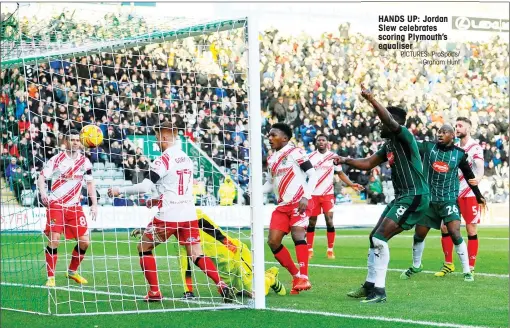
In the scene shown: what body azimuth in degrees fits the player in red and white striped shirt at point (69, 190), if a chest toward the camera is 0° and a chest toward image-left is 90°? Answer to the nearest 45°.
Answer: approximately 0°

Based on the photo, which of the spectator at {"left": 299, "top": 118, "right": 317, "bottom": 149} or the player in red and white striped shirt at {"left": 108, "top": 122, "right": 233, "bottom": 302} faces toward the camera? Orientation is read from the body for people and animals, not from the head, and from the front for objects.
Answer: the spectator

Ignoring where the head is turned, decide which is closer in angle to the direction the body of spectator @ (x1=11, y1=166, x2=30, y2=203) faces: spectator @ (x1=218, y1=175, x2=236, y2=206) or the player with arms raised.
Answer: the player with arms raised

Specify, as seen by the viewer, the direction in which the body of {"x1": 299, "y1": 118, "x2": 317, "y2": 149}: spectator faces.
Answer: toward the camera

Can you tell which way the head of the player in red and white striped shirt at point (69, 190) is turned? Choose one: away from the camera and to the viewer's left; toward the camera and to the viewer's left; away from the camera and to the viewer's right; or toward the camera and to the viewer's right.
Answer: toward the camera and to the viewer's right

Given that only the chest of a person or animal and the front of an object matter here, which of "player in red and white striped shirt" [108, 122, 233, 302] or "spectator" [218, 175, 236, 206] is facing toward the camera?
the spectator

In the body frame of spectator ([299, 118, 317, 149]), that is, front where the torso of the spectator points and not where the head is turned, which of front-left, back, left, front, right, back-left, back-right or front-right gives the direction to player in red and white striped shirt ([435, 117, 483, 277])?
front

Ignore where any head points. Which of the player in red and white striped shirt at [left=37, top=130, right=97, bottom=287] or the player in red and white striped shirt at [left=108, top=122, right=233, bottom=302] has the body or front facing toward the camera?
the player in red and white striped shirt at [left=37, top=130, right=97, bottom=287]

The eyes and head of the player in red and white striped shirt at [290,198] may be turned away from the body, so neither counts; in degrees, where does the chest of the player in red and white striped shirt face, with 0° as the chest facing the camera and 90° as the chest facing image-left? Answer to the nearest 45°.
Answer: approximately 45°

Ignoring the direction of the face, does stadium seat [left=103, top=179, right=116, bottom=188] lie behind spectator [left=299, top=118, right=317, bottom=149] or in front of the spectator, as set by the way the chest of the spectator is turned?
in front

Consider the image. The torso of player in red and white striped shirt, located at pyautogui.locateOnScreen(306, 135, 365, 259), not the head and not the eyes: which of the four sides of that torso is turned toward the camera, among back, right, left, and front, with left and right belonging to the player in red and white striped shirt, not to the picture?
front

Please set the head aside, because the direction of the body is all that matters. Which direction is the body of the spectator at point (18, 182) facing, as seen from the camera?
toward the camera

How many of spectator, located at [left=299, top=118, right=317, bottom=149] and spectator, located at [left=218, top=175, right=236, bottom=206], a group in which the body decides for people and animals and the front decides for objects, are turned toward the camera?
2

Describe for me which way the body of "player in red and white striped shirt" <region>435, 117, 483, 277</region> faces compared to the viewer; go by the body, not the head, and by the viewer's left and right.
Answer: facing the viewer and to the left of the viewer

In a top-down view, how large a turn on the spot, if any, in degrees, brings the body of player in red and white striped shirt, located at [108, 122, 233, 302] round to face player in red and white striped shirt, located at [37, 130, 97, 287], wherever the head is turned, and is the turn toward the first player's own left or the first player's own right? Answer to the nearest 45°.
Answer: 0° — they already face them

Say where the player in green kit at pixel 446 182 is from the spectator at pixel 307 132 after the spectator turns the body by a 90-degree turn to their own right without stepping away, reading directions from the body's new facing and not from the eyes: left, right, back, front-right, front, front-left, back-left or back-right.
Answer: left

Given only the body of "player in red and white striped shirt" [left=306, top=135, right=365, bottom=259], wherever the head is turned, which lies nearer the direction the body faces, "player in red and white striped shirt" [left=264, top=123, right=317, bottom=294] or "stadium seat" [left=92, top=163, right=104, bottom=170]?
the player in red and white striped shirt

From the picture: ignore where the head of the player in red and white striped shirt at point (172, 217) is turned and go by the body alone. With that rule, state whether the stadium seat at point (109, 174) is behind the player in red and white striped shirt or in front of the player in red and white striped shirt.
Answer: in front
